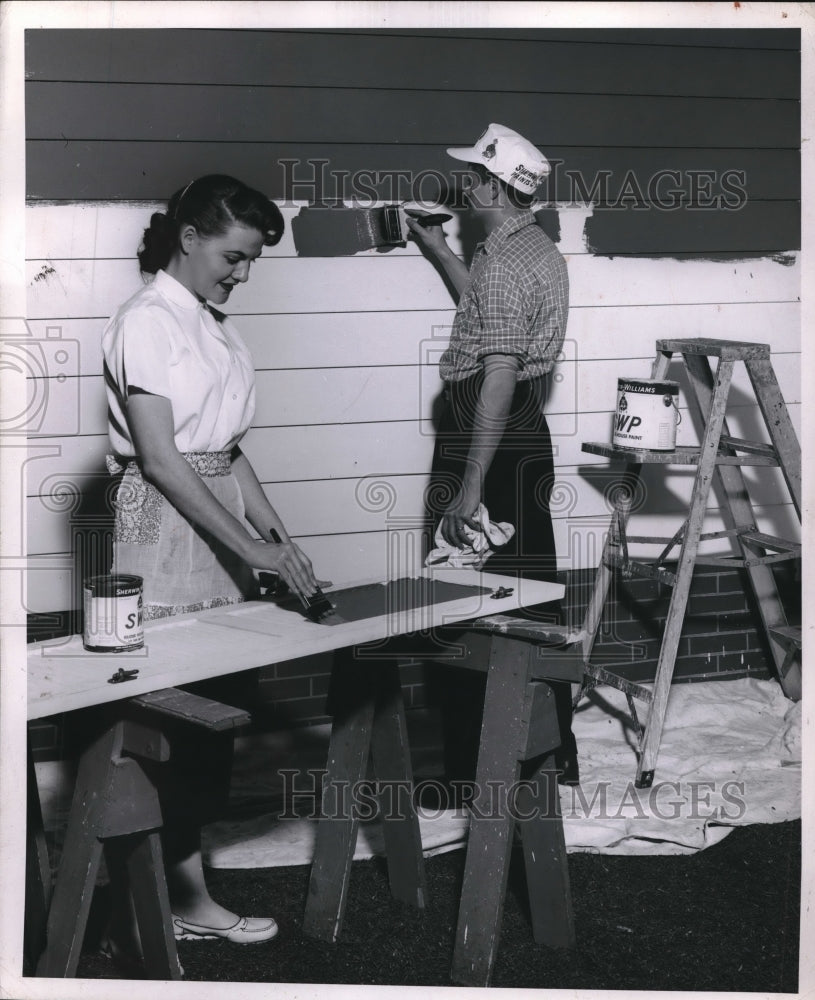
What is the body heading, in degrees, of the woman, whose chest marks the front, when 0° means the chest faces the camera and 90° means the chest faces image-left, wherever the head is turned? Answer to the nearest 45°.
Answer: approximately 315°

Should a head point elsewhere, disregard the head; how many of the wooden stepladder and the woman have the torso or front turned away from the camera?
0

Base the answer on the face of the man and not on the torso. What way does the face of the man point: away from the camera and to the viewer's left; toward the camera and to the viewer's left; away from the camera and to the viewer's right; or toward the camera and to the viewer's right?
away from the camera and to the viewer's left
